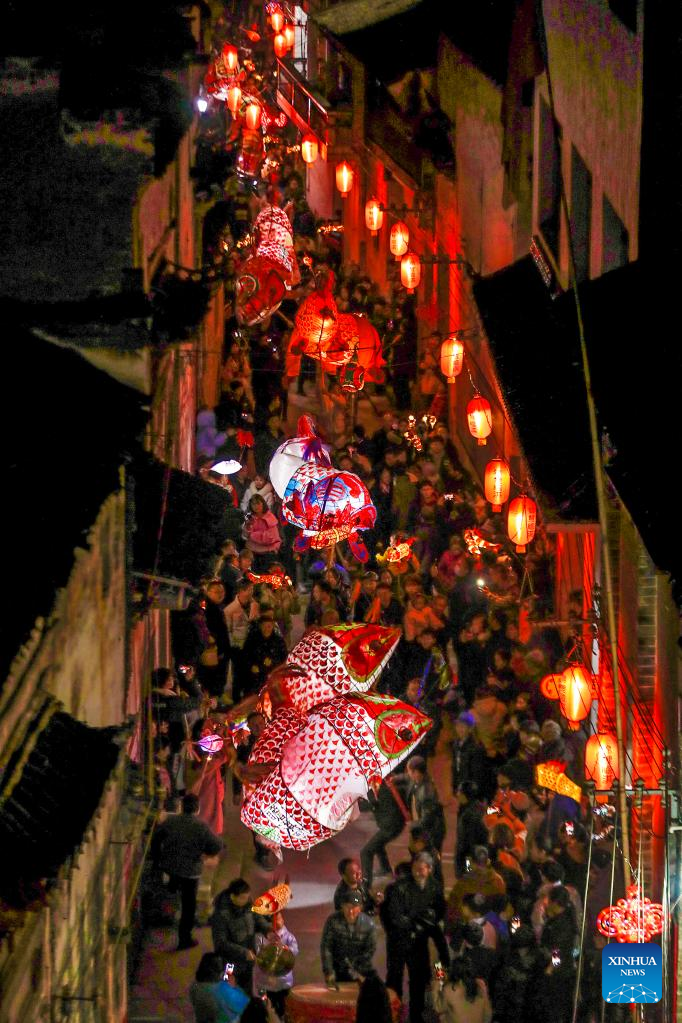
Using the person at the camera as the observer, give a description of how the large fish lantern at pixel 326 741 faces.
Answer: facing to the right of the viewer

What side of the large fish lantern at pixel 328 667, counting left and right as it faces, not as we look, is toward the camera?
right

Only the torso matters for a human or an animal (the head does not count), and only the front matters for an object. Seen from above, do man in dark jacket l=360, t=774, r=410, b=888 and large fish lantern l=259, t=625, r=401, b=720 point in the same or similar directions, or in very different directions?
very different directions

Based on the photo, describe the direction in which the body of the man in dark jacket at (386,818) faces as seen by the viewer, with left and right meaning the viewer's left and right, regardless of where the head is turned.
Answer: facing to the left of the viewer

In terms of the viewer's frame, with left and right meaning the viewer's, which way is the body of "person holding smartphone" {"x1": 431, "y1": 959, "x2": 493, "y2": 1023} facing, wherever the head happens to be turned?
facing away from the viewer

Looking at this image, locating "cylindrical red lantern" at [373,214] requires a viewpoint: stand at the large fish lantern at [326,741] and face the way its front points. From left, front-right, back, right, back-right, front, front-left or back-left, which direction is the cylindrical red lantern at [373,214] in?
left
